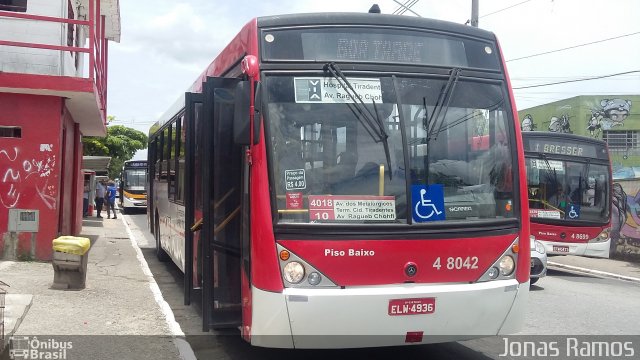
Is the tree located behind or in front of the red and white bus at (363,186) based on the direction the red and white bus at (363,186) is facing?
behind

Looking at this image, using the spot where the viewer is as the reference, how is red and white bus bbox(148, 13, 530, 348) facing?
facing the viewer and to the right of the viewer

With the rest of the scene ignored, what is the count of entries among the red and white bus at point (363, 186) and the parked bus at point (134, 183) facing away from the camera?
0

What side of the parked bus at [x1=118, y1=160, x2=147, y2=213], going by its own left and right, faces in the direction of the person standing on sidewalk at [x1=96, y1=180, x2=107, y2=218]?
front

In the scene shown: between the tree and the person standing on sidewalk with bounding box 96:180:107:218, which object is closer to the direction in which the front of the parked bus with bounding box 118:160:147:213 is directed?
the person standing on sidewalk

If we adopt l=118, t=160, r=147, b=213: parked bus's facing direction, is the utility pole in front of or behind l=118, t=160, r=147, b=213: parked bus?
in front

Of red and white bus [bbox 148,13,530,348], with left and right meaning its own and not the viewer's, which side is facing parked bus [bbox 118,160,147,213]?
back

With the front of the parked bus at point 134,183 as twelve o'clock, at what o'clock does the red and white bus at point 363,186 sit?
The red and white bus is roughly at 12 o'clock from the parked bus.

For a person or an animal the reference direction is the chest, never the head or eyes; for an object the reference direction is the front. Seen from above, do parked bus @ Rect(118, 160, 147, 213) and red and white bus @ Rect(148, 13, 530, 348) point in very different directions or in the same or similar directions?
same or similar directions

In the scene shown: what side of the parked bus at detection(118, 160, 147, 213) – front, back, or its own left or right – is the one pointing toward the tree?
back

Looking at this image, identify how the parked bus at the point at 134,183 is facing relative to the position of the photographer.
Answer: facing the viewer

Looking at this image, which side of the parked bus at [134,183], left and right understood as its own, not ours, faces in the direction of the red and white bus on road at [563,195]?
front

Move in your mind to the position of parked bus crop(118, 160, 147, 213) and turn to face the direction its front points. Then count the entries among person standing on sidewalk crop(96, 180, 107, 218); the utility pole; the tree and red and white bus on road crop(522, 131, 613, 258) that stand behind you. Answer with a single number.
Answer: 1

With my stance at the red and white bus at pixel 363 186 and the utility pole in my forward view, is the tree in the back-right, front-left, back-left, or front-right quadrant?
front-left
